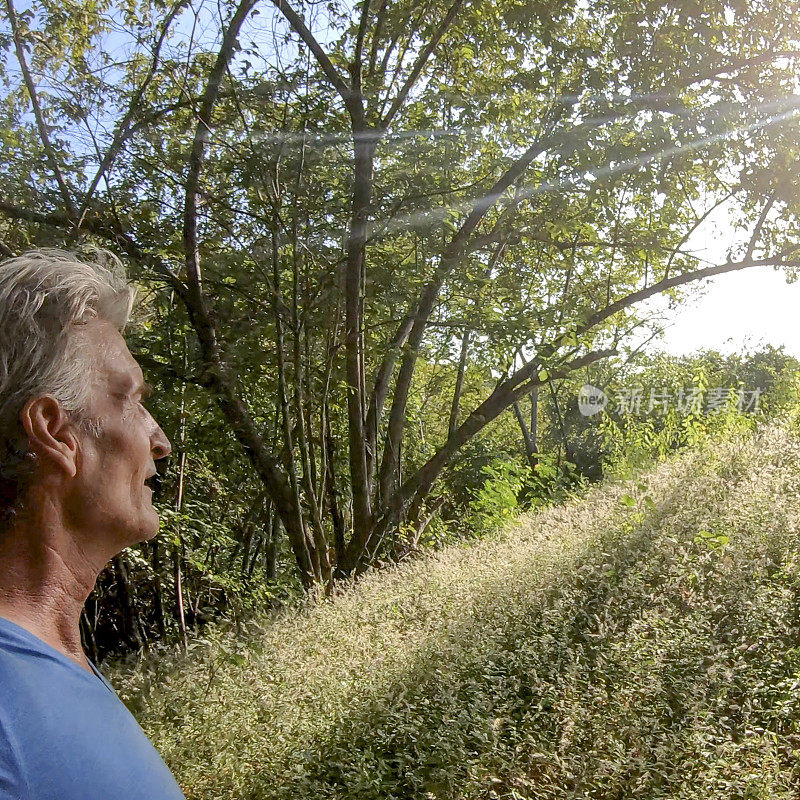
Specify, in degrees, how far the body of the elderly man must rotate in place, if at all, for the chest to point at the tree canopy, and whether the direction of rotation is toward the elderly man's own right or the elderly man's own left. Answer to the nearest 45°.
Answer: approximately 90° to the elderly man's own left

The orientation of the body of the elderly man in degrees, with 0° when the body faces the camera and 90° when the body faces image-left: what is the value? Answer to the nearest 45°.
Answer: approximately 270°

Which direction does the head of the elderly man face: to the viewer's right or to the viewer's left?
to the viewer's right
